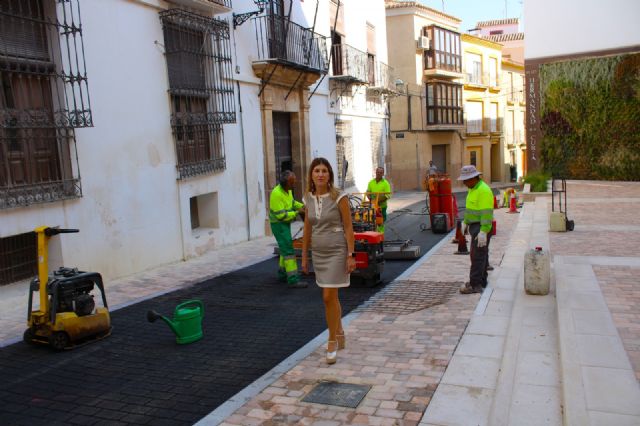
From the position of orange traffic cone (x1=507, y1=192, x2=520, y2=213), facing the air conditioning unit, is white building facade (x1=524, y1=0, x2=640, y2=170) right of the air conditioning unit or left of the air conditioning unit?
right

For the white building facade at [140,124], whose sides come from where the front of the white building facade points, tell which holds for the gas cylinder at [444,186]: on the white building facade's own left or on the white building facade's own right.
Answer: on the white building facade's own left

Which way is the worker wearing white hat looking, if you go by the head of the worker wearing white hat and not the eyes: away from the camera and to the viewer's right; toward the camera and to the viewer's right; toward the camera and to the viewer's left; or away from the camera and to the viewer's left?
toward the camera and to the viewer's left

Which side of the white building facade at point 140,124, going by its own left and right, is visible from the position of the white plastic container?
front

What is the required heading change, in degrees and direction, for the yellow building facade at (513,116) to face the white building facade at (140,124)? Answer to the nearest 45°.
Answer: approximately 45° to its right

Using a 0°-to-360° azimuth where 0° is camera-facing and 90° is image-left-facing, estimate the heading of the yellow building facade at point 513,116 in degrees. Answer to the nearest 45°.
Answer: approximately 315°

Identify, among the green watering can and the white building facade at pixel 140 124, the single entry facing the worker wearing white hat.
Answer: the white building facade

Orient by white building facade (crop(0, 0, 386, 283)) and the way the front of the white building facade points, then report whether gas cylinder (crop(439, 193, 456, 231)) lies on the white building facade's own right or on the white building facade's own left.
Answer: on the white building facade's own left

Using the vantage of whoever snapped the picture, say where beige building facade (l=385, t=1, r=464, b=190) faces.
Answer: facing the viewer and to the right of the viewer

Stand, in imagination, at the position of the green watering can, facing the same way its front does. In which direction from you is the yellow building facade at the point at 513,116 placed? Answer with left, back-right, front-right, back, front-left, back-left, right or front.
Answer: back-right

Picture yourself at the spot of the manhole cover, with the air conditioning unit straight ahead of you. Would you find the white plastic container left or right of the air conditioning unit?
right

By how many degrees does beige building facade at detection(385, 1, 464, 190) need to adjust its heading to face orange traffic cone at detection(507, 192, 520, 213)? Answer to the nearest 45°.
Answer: approximately 45° to its right

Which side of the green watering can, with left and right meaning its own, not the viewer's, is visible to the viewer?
left

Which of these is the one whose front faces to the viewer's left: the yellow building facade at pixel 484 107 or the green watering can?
the green watering can

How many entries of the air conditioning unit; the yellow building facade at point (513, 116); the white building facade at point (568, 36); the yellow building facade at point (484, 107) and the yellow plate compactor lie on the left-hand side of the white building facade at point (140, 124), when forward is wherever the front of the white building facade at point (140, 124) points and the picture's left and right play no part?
4

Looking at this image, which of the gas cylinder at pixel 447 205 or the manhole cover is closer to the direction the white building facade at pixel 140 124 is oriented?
the manhole cover

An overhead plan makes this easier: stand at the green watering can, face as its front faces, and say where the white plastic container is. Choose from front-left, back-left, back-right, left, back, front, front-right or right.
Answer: back
